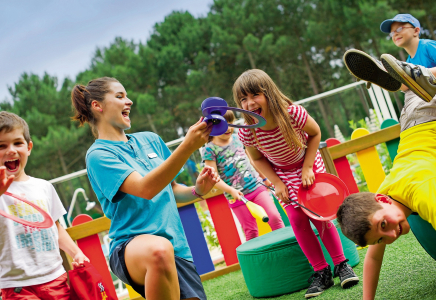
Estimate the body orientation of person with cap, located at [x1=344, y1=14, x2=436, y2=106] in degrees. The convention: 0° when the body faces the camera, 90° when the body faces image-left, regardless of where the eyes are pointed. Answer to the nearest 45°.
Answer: approximately 45°

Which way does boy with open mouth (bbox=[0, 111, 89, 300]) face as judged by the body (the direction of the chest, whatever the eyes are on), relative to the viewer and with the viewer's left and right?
facing the viewer

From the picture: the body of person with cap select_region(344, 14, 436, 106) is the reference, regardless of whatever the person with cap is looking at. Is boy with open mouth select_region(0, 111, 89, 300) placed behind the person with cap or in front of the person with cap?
in front

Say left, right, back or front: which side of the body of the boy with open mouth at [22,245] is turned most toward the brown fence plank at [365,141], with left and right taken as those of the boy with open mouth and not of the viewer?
left

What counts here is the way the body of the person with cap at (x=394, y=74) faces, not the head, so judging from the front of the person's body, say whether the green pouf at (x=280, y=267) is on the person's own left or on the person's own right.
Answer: on the person's own right

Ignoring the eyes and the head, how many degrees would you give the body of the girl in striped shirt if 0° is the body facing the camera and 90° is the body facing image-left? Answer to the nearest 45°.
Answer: approximately 45°

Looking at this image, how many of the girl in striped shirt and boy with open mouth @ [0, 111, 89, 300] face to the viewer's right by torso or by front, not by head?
0

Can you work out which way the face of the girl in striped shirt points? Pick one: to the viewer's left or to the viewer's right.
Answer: to the viewer's left

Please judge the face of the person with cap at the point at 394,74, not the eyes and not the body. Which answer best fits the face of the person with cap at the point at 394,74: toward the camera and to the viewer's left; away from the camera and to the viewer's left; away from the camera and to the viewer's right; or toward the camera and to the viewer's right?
toward the camera and to the viewer's left

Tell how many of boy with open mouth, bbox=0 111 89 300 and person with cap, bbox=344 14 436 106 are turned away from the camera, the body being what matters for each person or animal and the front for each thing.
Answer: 0

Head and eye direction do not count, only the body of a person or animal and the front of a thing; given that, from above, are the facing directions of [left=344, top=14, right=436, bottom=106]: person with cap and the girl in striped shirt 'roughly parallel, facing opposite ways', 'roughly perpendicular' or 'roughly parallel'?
roughly parallel

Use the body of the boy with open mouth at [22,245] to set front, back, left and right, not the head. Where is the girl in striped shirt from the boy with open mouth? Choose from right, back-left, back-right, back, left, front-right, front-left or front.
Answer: left
